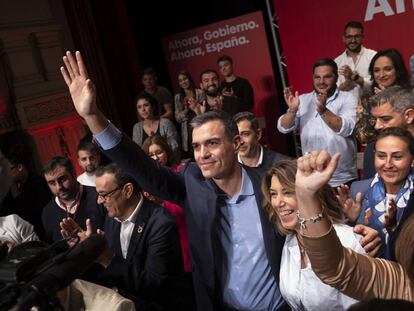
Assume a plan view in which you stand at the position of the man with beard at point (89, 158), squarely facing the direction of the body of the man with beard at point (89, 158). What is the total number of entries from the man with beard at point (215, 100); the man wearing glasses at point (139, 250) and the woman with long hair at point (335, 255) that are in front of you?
2

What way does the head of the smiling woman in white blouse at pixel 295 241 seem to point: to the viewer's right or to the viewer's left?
to the viewer's left

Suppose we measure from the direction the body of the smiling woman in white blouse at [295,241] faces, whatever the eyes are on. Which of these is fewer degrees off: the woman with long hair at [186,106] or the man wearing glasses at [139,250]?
the man wearing glasses

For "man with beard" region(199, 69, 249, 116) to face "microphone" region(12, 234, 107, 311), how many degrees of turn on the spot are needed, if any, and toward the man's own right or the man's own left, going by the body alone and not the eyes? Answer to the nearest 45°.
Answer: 0° — they already face it

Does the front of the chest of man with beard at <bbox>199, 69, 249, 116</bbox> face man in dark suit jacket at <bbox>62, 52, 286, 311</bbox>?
yes

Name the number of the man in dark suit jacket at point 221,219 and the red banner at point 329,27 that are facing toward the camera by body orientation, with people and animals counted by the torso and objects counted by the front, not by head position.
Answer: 2
